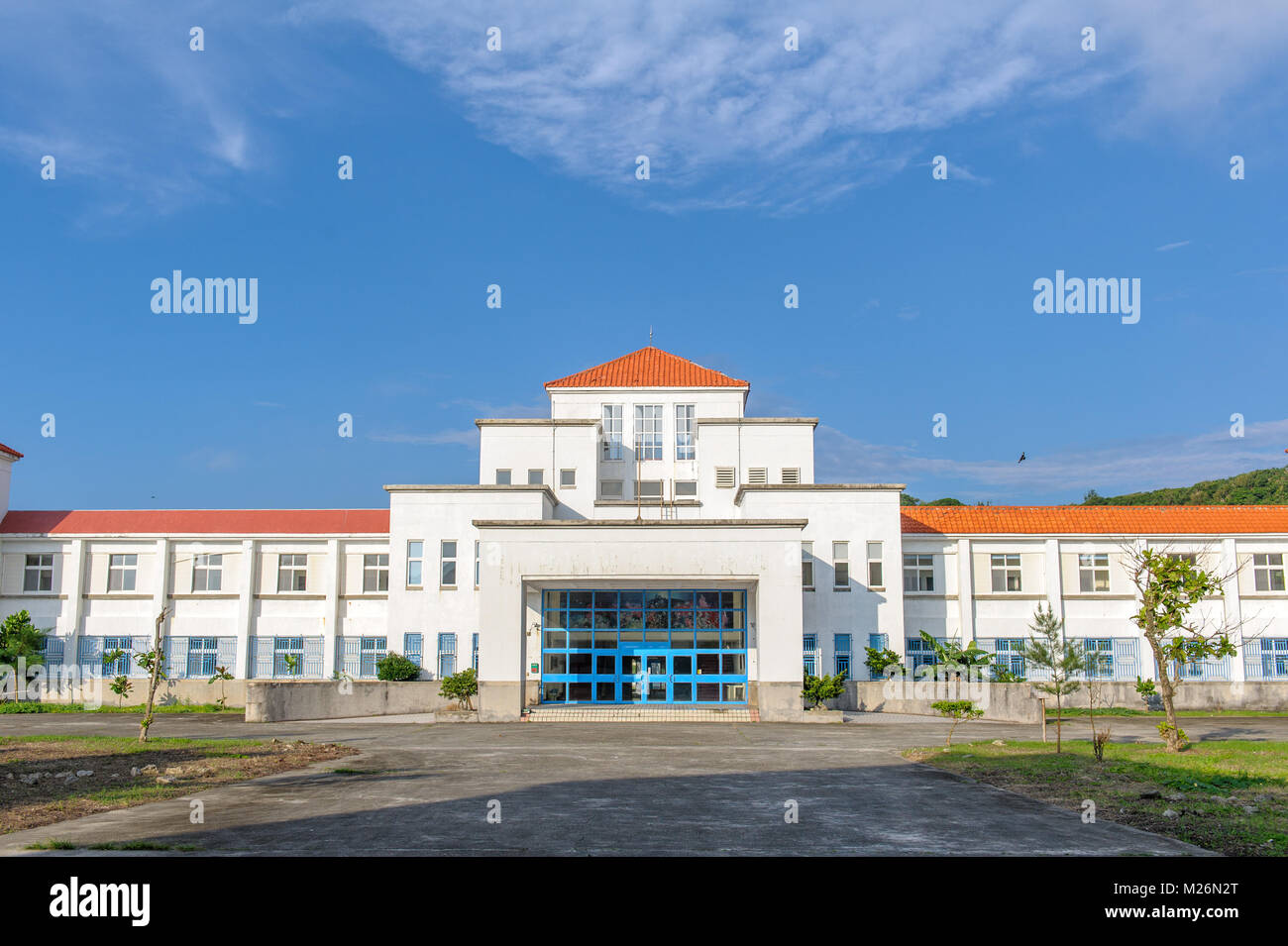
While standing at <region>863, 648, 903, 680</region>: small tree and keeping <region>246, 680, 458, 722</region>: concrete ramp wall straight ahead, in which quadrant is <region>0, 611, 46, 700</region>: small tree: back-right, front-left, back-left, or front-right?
front-right

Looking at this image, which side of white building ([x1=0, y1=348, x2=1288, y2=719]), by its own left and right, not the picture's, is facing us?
front

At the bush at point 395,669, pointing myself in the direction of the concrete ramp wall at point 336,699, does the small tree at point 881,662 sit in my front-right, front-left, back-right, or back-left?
back-left

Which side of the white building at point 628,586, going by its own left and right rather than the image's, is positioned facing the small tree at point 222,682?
right

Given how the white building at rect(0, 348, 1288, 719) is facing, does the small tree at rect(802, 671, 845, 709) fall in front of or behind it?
in front

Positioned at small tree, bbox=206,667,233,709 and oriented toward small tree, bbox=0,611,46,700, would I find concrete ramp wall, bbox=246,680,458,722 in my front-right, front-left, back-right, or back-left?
back-left

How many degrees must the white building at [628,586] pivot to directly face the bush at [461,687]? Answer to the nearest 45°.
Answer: approximately 45° to its right
